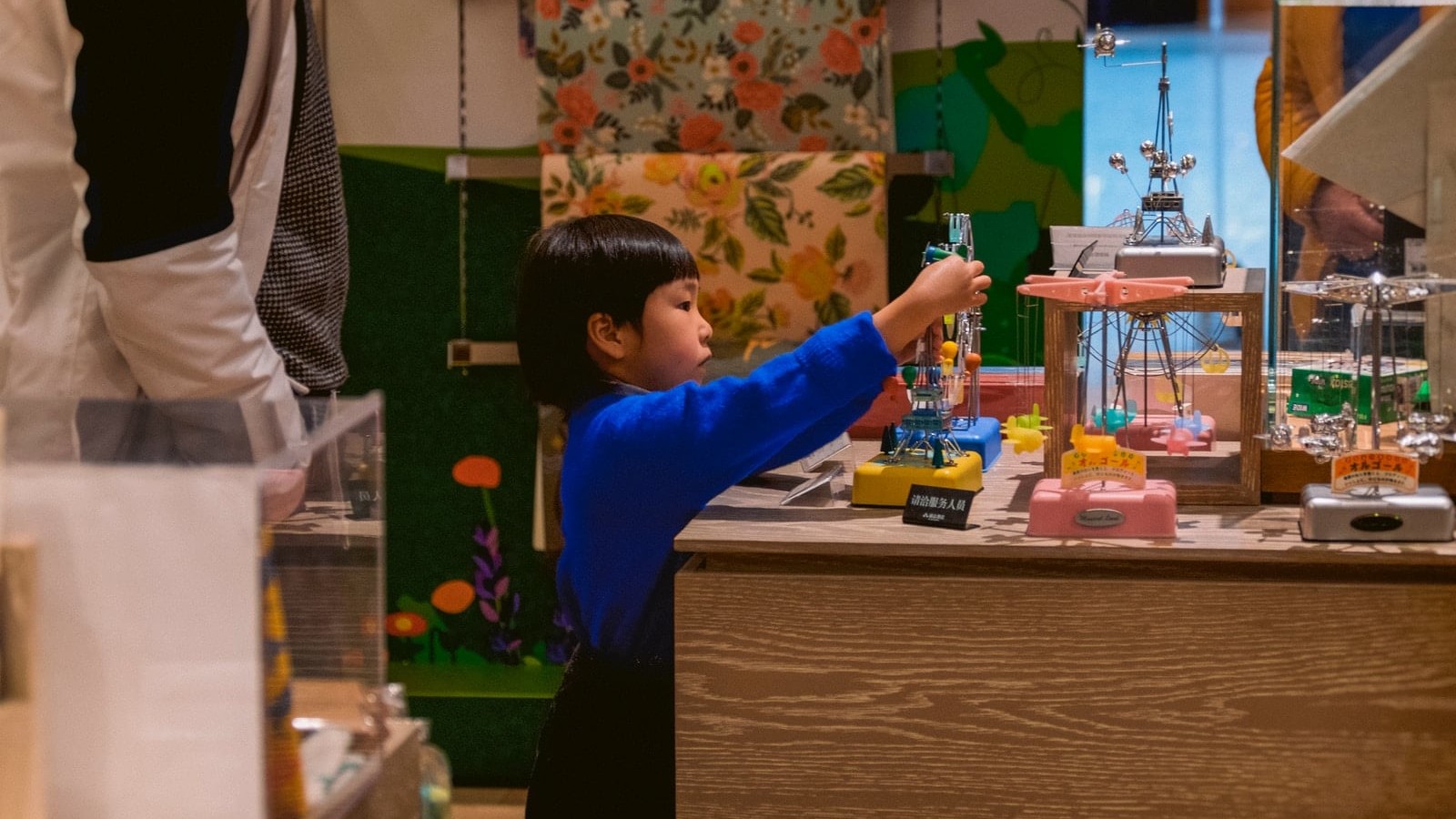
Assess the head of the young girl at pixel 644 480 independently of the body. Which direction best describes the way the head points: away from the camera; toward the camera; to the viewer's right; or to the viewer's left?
to the viewer's right

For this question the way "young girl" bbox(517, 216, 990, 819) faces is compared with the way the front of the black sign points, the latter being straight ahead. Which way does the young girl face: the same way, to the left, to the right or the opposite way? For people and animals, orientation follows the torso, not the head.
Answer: to the left

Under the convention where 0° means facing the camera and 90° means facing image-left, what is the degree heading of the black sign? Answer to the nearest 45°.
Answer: approximately 0°

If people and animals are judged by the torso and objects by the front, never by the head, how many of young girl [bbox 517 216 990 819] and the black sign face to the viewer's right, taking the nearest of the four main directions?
1

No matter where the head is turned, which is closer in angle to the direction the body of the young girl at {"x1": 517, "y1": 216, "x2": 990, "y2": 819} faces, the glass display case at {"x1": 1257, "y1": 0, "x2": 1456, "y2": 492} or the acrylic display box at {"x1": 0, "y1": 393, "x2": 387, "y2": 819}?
the glass display case

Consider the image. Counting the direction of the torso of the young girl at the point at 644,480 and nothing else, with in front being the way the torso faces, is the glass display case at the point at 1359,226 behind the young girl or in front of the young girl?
in front

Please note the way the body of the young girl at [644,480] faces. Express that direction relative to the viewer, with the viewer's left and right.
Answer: facing to the right of the viewer
